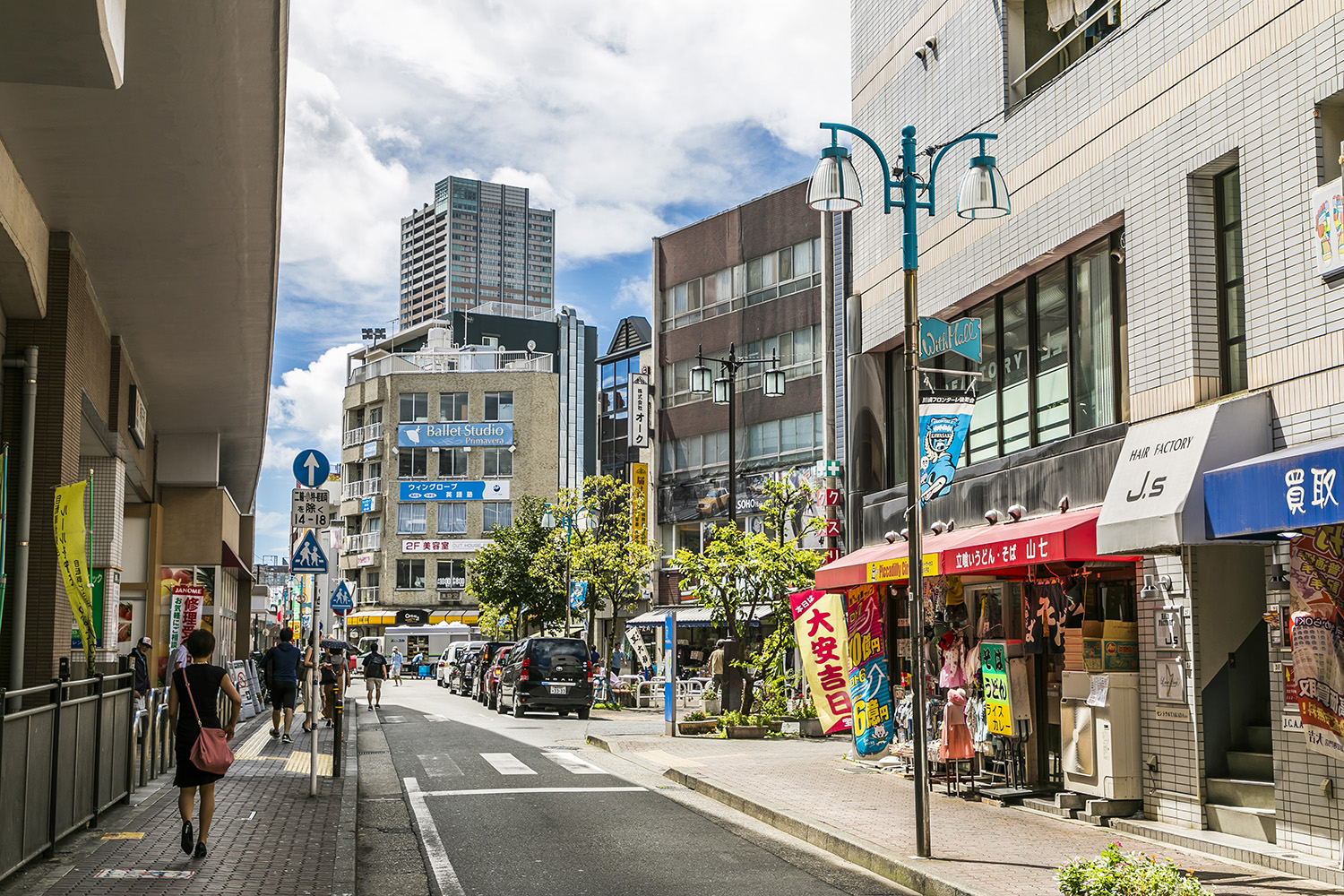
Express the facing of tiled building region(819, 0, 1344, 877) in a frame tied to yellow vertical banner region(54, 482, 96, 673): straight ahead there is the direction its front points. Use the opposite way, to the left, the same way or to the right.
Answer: to the right

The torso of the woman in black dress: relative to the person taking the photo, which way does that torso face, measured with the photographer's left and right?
facing away from the viewer

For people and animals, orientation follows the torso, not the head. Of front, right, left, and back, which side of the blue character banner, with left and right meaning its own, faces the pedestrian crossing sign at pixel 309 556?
right

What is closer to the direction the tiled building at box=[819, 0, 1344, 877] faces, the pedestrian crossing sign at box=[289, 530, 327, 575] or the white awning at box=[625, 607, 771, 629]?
the pedestrian crossing sign

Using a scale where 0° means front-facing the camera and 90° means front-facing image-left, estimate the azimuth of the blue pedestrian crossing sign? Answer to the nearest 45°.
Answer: approximately 0°

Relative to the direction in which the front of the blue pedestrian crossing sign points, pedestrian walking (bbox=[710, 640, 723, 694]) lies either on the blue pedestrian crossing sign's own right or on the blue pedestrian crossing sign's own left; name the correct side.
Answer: on the blue pedestrian crossing sign's own left

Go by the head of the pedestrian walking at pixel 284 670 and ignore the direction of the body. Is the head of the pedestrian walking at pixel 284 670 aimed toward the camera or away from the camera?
away from the camera

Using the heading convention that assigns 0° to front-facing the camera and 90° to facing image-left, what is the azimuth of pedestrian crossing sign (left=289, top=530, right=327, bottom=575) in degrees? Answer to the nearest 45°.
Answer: approximately 0°

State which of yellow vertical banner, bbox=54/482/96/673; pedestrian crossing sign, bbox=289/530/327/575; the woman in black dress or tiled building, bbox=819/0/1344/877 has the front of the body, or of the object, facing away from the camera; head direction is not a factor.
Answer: the woman in black dress

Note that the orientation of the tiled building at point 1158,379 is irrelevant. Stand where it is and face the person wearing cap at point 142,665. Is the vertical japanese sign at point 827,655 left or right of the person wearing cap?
right
